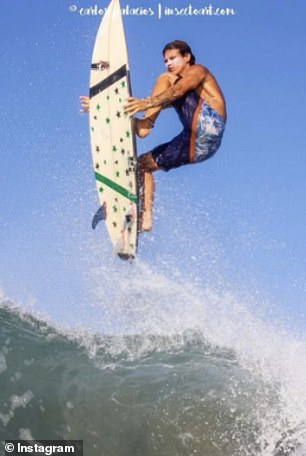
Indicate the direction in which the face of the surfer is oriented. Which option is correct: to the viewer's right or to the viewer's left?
to the viewer's left

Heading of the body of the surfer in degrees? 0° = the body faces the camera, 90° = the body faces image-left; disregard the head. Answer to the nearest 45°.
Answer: approximately 90°
